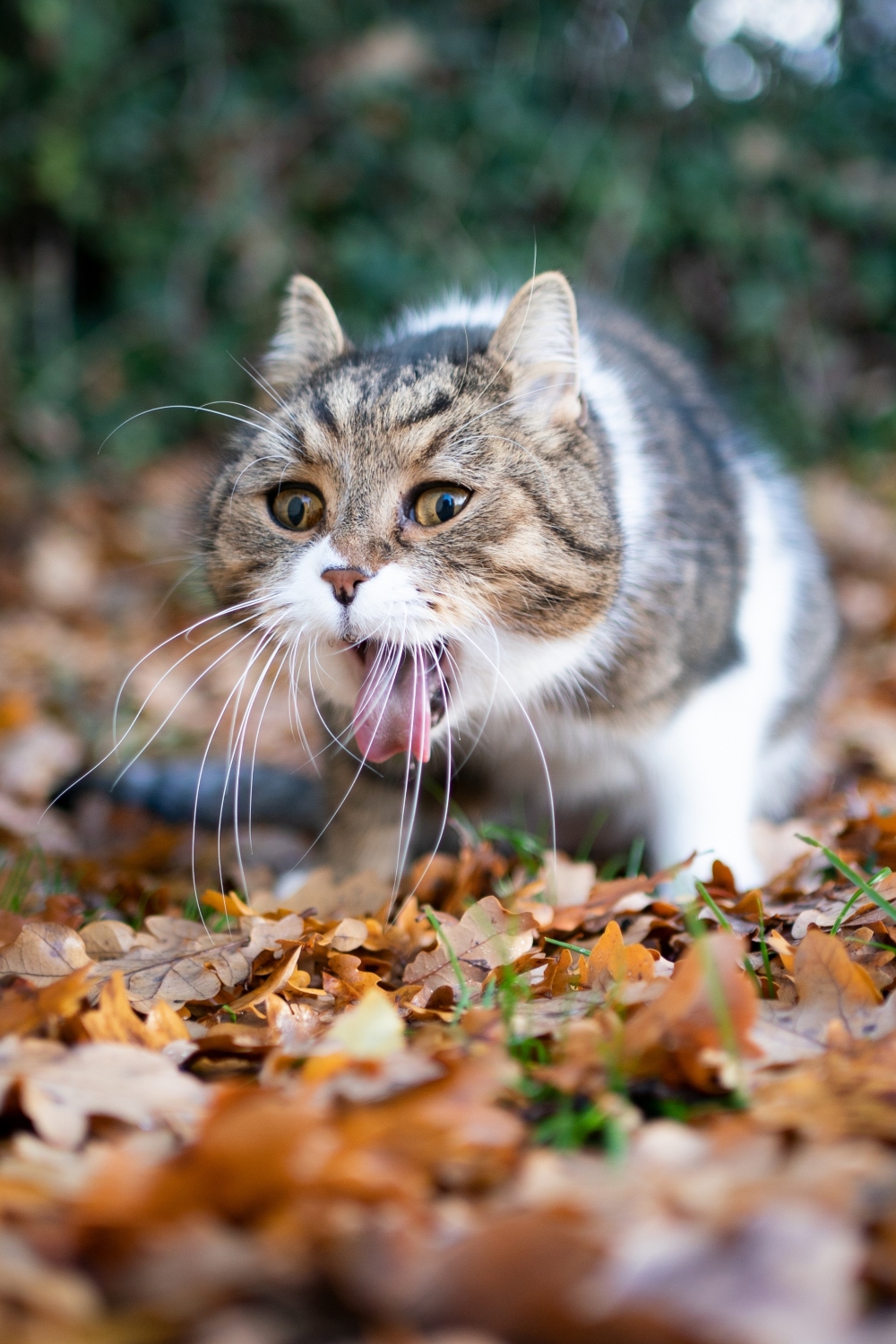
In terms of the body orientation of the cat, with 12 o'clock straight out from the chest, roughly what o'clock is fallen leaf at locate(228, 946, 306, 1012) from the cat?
The fallen leaf is roughly at 11 o'clock from the cat.

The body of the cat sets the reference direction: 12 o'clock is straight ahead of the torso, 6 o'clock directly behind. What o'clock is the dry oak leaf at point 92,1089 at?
The dry oak leaf is roughly at 11 o'clock from the cat.

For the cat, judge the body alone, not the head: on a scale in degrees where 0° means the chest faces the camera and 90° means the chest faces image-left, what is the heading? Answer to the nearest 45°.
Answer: approximately 45°
